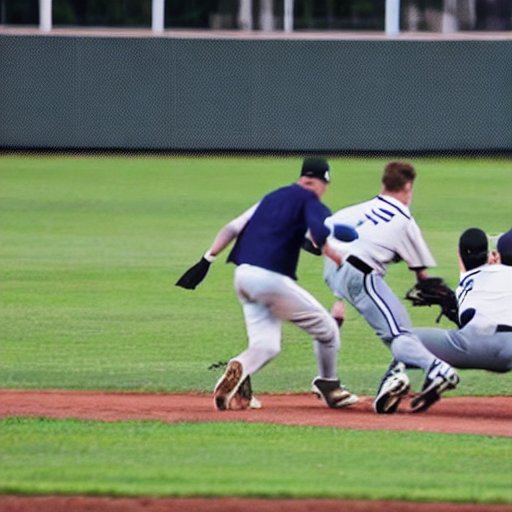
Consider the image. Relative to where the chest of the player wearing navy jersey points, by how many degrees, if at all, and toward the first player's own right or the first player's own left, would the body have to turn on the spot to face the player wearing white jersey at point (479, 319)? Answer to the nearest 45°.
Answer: approximately 45° to the first player's own right

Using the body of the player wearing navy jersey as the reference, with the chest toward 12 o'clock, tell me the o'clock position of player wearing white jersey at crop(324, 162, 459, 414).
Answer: The player wearing white jersey is roughly at 1 o'clock from the player wearing navy jersey.

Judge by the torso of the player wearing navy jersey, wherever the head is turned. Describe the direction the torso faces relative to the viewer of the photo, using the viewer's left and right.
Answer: facing away from the viewer and to the right of the viewer
